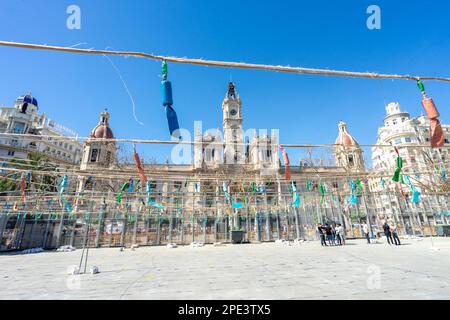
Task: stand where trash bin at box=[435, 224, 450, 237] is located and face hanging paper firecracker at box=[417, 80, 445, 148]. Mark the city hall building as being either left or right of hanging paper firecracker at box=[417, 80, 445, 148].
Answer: right

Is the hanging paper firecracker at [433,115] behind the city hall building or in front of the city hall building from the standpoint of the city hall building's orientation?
in front

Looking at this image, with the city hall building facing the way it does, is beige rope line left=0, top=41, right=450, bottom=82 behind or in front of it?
in front

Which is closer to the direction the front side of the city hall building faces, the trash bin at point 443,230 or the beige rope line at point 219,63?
the beige rope line

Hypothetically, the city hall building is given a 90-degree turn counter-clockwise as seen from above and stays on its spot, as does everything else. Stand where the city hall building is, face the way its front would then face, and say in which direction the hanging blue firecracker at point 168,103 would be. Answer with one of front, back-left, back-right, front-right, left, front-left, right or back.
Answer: right

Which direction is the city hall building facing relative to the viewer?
toward the camera
